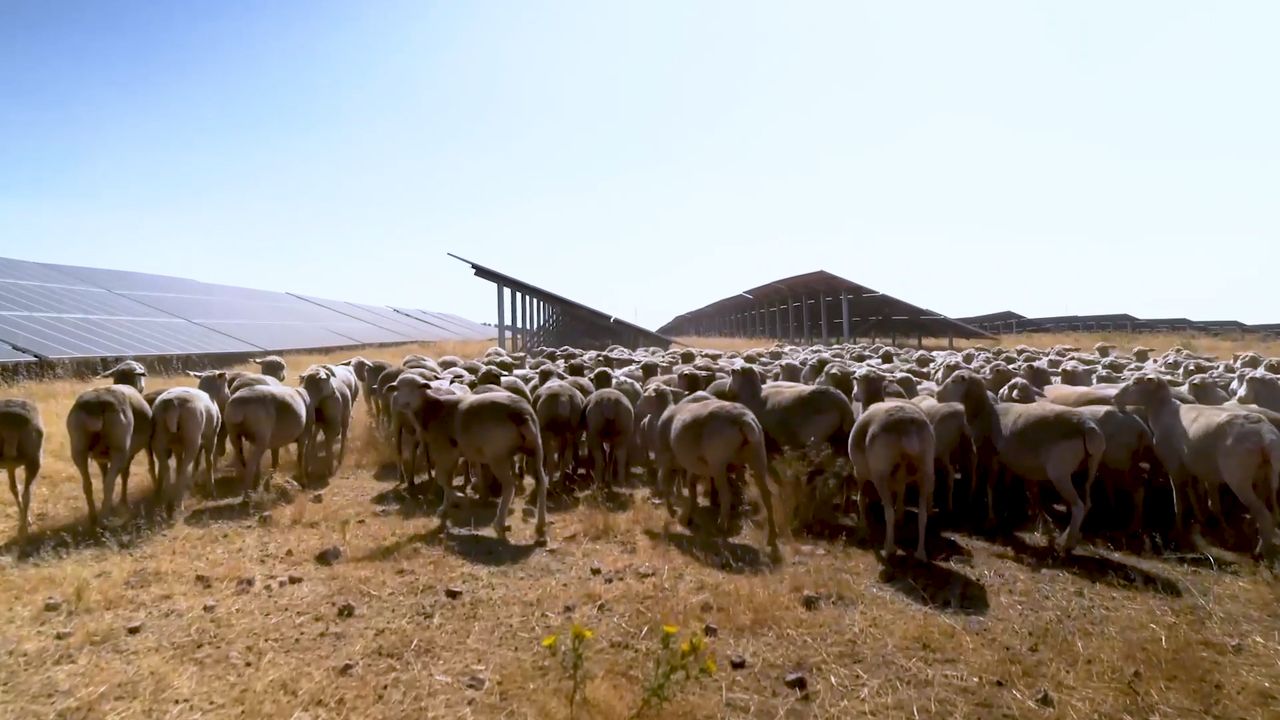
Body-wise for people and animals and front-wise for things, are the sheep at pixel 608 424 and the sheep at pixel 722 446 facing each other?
no

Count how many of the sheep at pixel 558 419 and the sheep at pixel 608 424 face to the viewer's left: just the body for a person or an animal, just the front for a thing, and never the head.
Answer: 0

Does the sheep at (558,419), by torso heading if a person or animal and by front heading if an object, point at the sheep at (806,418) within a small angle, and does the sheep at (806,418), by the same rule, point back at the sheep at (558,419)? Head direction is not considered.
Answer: no

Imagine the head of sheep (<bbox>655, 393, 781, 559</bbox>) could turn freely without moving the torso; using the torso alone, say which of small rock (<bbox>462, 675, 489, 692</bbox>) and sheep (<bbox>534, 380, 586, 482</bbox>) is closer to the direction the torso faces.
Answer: the sheep

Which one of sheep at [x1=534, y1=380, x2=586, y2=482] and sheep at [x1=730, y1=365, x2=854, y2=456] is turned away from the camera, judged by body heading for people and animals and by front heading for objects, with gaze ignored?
sheep at [x1=534, y1=380, x2=586, y2=482]

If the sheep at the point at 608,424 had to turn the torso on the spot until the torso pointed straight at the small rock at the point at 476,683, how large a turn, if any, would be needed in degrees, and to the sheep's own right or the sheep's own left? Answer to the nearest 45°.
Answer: approximately 180°

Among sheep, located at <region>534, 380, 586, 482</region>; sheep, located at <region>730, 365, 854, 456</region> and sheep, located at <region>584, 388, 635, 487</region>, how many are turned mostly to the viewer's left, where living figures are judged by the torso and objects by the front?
1

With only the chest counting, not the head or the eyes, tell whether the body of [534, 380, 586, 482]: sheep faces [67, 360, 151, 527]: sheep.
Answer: no

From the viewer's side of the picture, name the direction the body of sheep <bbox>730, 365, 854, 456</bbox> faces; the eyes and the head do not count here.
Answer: to the viewer's left

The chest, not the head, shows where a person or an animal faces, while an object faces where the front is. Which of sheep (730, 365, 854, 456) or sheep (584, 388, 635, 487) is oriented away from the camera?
sheep (584, 388, 635, 487)

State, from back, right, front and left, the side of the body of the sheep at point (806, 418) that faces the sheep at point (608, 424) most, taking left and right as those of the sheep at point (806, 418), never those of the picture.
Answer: front

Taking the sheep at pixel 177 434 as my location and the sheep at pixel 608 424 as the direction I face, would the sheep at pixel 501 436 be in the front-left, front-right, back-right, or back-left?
front-right

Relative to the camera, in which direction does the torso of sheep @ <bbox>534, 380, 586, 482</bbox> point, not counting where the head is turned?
away from the camera

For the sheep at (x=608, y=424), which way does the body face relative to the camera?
away from the camera

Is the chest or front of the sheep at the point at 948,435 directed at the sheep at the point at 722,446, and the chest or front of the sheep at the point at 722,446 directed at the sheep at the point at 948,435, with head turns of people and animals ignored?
no

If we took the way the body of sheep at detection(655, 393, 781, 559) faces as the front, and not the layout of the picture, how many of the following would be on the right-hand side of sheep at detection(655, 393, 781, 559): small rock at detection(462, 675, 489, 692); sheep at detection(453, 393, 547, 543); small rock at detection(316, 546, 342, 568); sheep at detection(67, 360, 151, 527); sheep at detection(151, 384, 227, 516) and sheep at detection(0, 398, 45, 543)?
0

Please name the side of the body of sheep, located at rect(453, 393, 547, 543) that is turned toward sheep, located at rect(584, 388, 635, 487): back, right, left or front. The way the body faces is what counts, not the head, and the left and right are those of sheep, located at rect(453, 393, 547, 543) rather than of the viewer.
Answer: right
